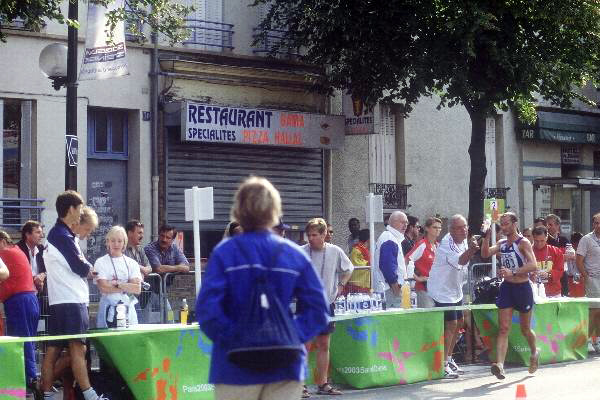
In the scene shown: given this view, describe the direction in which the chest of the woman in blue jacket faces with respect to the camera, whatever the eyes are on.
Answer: away from the camera

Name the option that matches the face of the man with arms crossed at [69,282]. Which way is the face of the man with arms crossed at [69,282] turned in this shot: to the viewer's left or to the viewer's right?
to the viewer's right

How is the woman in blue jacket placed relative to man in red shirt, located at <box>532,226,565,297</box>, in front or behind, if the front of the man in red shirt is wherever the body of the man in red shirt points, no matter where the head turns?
in front

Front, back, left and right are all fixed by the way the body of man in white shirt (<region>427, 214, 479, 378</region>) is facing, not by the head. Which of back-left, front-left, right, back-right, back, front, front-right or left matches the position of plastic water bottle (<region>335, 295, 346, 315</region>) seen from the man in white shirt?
right

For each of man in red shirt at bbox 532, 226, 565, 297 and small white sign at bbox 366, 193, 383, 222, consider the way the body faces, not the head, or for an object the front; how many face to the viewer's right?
0

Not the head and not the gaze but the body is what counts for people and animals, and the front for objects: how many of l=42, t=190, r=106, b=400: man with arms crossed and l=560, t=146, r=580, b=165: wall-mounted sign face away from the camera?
0

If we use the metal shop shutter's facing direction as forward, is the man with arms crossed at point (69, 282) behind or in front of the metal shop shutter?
in front

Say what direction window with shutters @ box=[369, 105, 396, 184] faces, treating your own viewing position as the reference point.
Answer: facing the viewer

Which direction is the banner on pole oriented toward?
toward the camera

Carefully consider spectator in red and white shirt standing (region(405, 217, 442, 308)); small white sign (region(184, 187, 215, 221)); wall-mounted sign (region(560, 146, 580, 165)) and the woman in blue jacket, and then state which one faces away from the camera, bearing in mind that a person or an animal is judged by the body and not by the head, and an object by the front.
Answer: the woman in blue jacket
